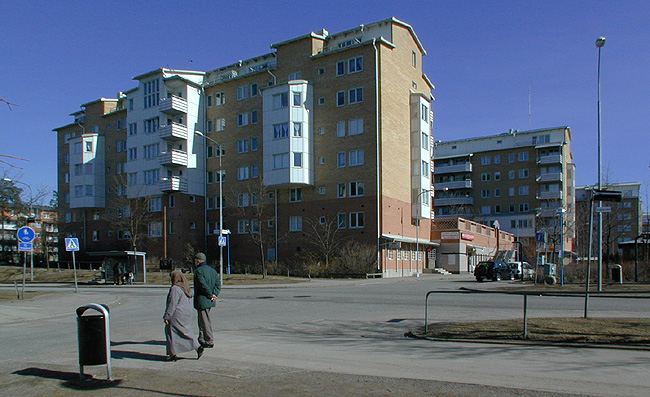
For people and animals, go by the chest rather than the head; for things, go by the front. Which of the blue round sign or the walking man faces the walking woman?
the blue round sign

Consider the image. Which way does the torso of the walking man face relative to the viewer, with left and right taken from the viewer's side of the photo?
facing away from the viewer and to the left of the viewer

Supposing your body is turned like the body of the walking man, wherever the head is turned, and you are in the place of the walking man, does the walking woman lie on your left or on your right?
on your left

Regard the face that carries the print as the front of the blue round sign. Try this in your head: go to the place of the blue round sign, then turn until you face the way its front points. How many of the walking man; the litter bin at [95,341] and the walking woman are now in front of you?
3

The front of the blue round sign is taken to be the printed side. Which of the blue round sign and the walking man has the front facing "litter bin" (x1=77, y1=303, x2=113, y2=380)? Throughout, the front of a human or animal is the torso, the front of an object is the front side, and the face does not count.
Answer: the blue round sign

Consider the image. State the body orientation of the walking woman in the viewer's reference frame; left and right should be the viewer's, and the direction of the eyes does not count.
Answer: facing away from the viewer and to the left of the viewer
